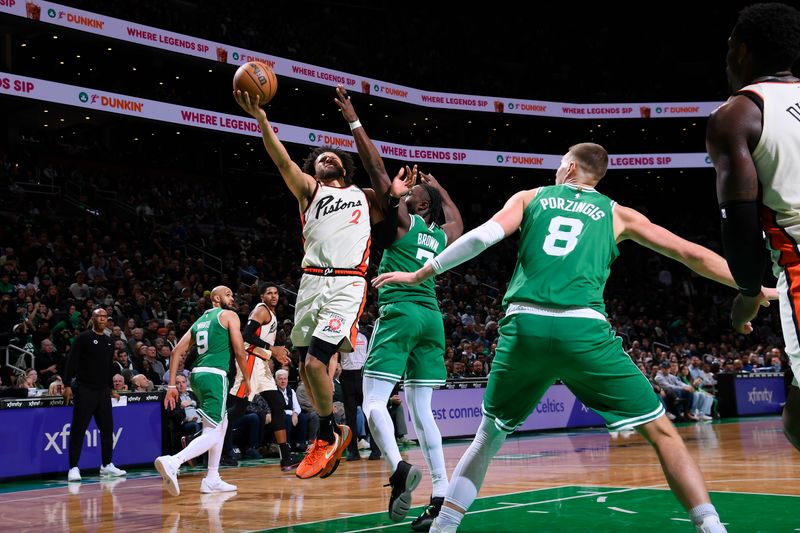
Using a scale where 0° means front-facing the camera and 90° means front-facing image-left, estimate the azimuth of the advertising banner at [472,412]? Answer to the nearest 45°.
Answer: approximately 0°

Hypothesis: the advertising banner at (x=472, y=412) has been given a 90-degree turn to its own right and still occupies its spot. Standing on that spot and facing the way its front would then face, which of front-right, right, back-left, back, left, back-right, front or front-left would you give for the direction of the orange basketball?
left

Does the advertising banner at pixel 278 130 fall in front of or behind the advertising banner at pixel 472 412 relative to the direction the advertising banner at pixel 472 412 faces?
behind

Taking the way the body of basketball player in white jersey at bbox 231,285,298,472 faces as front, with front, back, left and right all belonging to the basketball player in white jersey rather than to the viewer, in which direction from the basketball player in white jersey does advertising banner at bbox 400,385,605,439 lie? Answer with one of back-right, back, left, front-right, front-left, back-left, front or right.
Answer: left

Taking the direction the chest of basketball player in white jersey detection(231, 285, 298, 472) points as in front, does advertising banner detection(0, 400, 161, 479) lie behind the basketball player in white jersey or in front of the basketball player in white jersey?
behind

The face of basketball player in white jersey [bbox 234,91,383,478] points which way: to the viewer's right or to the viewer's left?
to the viewer's left

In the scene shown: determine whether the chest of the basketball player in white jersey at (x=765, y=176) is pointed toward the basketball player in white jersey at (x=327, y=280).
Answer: yes

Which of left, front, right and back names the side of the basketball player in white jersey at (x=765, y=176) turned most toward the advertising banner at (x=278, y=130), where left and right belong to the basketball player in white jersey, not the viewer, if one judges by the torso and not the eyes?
front

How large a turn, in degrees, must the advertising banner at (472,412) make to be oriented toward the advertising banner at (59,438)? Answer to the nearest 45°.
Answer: approximately 45° to its right

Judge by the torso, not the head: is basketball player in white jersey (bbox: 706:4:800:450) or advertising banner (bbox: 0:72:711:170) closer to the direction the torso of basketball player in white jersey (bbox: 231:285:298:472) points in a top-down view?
the basketball player in white jersey

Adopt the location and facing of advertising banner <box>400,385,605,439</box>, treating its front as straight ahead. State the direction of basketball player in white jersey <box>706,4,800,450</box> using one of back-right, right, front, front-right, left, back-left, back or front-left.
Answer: front

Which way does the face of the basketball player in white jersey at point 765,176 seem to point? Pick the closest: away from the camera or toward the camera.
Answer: away from the camera

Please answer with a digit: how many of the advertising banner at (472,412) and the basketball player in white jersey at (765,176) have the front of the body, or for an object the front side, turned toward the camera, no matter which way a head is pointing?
1

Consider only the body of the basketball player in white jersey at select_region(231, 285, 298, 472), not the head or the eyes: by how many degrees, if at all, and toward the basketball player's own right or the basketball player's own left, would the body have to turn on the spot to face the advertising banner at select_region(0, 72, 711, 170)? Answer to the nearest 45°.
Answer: approximately 135° to the basketball player's own left
